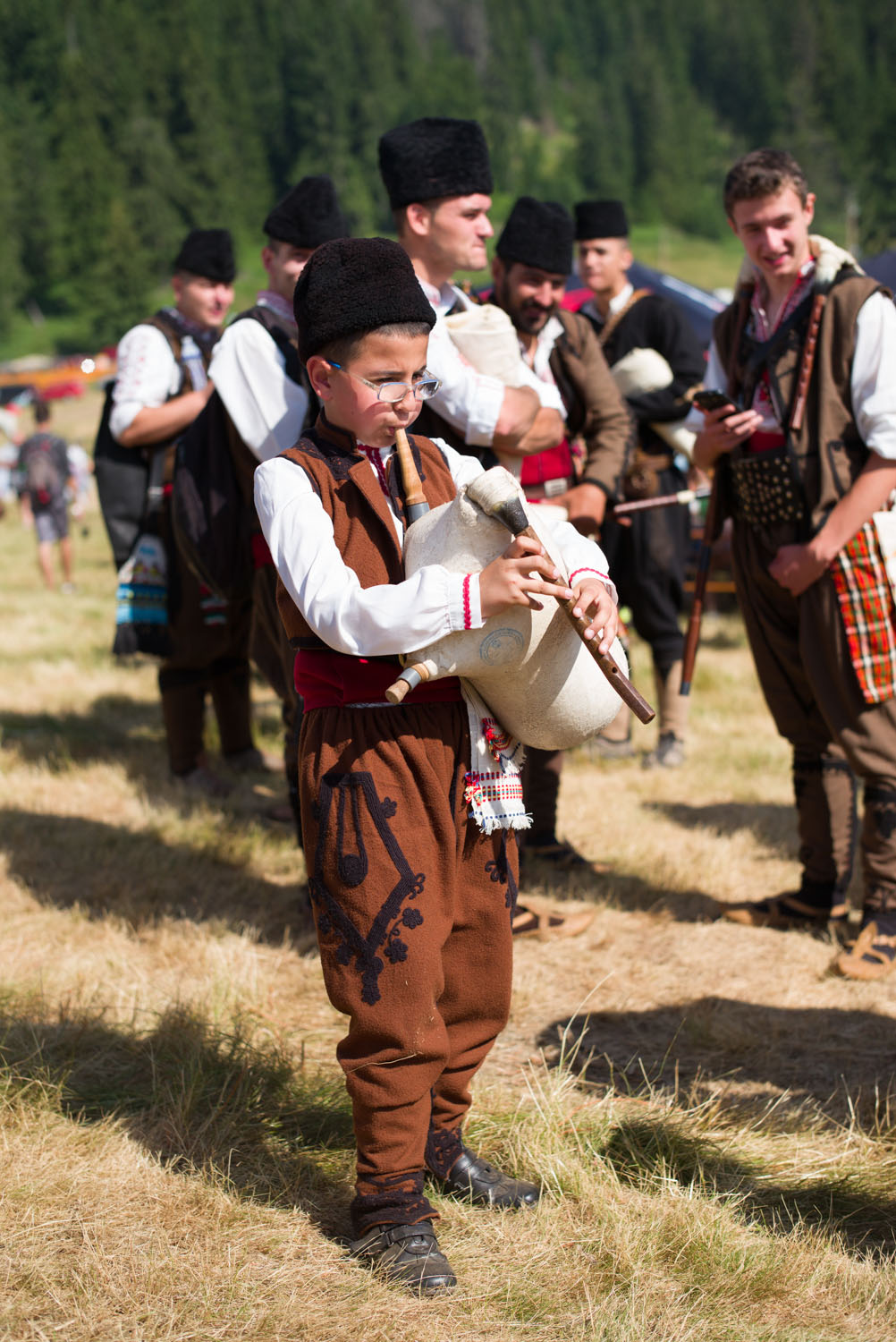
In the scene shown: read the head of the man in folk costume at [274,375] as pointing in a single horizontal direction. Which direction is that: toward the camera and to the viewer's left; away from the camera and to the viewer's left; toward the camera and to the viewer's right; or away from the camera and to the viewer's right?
toward the camera and to the viewer's right

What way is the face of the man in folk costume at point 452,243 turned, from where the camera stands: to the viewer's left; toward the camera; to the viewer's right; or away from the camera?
to the viewer's right

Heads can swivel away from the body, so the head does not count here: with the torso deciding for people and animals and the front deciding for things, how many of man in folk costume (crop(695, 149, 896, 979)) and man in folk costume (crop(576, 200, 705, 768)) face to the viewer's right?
0

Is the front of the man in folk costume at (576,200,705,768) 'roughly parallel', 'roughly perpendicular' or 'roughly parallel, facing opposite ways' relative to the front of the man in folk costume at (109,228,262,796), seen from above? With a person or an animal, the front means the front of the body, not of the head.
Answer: roughly perpendicular

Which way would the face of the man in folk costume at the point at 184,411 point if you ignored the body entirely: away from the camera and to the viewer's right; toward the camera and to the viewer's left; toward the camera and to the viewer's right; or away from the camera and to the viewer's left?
toward the camera and to the viewer's right

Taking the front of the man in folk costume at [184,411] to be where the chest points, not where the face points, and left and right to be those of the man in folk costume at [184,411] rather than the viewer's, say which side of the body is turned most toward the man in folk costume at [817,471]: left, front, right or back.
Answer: front

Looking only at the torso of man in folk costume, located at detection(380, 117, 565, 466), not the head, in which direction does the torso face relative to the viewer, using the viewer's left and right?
facing to the right of the viewer

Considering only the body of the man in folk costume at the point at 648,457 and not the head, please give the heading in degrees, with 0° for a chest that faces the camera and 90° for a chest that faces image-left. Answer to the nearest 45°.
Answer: approximately 45°

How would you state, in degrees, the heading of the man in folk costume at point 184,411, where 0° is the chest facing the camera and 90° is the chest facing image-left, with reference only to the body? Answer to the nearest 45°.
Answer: approximately 315°

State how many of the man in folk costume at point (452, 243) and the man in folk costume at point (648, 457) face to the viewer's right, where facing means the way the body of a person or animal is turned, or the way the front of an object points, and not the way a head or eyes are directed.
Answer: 1

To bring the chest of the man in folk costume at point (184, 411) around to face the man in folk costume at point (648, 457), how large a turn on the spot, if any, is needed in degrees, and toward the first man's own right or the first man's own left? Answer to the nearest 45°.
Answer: approximately 45° to the first man's own left
